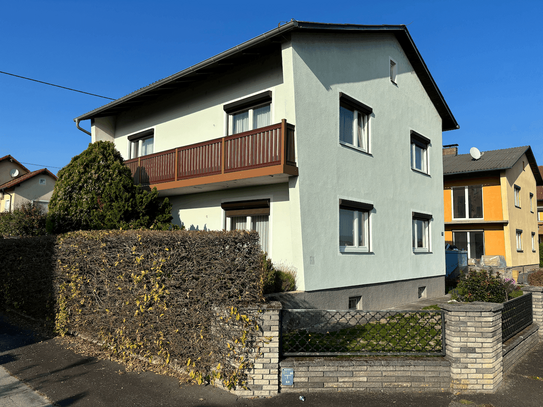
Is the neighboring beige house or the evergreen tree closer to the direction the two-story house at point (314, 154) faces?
the evergreen tree

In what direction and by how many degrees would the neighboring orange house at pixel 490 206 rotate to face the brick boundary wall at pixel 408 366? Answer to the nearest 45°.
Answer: approximately 45° to its left

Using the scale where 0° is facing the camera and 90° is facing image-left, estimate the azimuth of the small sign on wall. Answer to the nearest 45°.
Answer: approximately 0°

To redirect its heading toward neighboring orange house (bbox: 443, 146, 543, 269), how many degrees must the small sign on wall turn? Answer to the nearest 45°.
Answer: approximately 135° to its left

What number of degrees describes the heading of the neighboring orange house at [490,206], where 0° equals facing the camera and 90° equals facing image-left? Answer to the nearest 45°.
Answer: approximately 45°
